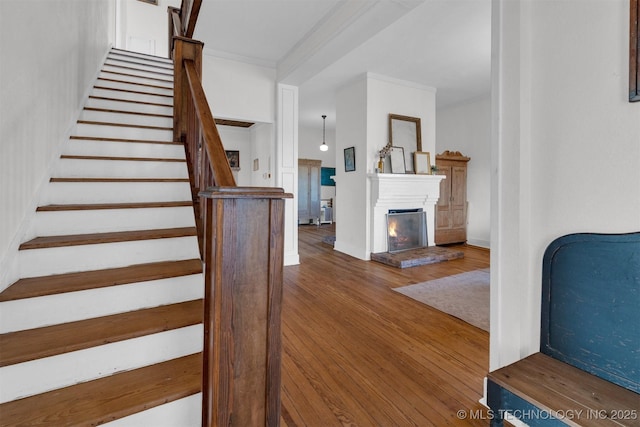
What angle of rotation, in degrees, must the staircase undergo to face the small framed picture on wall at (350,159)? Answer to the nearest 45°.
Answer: approximately 135° to its left

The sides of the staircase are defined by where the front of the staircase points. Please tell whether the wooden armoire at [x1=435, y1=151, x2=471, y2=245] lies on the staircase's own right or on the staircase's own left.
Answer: on the staircase's own left

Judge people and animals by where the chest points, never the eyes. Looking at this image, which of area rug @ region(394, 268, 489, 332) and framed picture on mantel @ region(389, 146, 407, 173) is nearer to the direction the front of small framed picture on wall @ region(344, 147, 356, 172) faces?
the area rug

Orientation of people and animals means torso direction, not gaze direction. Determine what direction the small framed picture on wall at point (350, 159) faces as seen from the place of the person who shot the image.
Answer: facing the viewer and to the left of the viewer

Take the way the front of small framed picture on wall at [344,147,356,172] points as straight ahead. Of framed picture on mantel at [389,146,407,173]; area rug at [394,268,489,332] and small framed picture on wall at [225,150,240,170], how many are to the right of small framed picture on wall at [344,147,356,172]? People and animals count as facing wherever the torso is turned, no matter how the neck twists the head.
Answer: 1

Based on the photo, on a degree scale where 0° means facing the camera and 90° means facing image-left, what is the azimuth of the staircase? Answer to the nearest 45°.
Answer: approximately 0°

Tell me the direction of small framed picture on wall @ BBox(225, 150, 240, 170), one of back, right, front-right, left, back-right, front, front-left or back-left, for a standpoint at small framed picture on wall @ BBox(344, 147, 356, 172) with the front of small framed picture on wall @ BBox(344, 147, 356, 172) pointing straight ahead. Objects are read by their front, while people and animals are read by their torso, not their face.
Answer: right

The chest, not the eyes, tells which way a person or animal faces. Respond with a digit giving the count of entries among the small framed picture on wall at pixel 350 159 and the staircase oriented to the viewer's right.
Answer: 0
